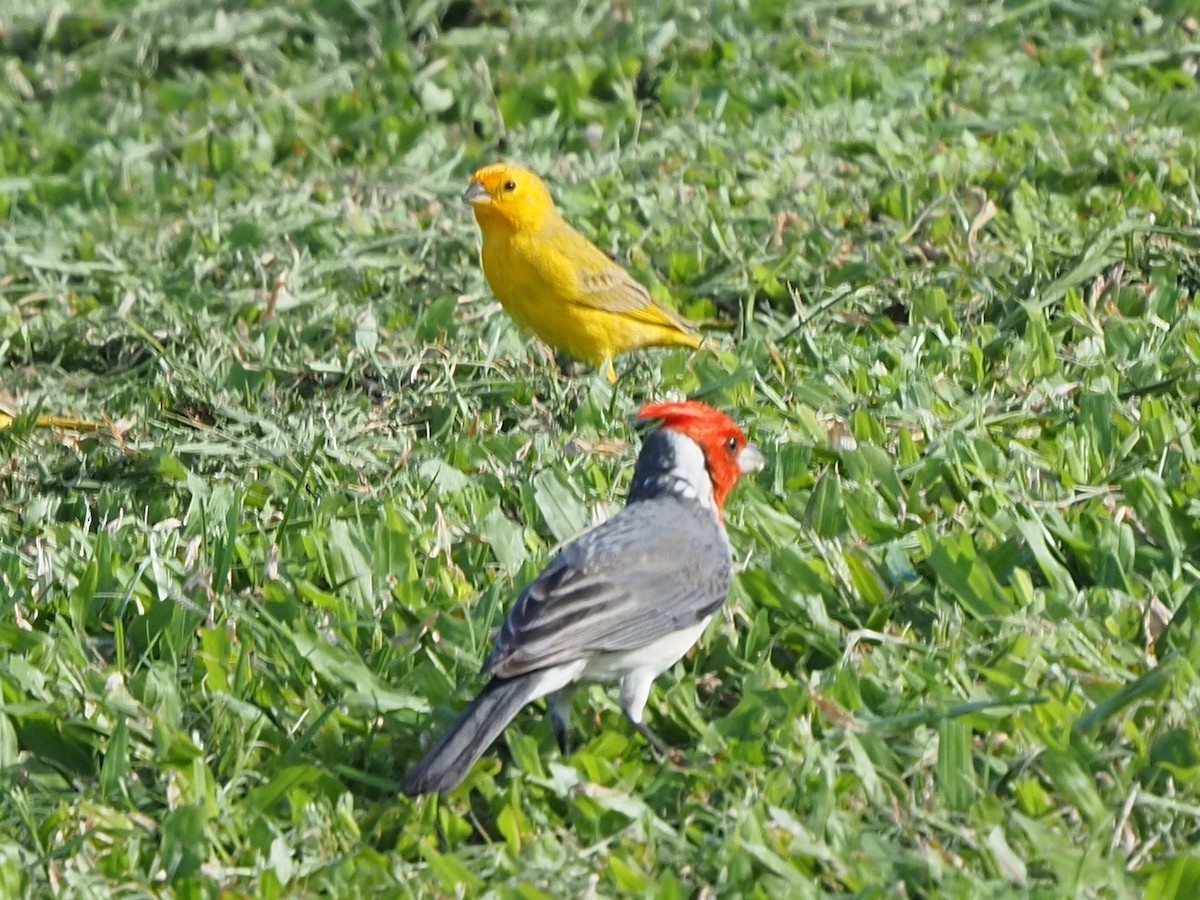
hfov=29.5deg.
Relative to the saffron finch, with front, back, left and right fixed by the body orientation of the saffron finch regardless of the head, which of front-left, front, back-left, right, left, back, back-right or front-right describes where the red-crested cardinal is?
left

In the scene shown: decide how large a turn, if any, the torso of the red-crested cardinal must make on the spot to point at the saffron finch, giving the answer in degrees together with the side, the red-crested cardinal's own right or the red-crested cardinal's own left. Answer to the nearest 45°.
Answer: approximately 45° to the red-crested cardinal's own left

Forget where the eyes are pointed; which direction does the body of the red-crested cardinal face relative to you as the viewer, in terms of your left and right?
facing away from the viewer and to the right of the viewer

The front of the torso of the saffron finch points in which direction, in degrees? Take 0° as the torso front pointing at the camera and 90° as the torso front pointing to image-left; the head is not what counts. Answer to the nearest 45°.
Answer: approximately 90°

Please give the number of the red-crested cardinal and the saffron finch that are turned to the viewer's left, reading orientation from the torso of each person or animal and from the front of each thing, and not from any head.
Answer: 1
